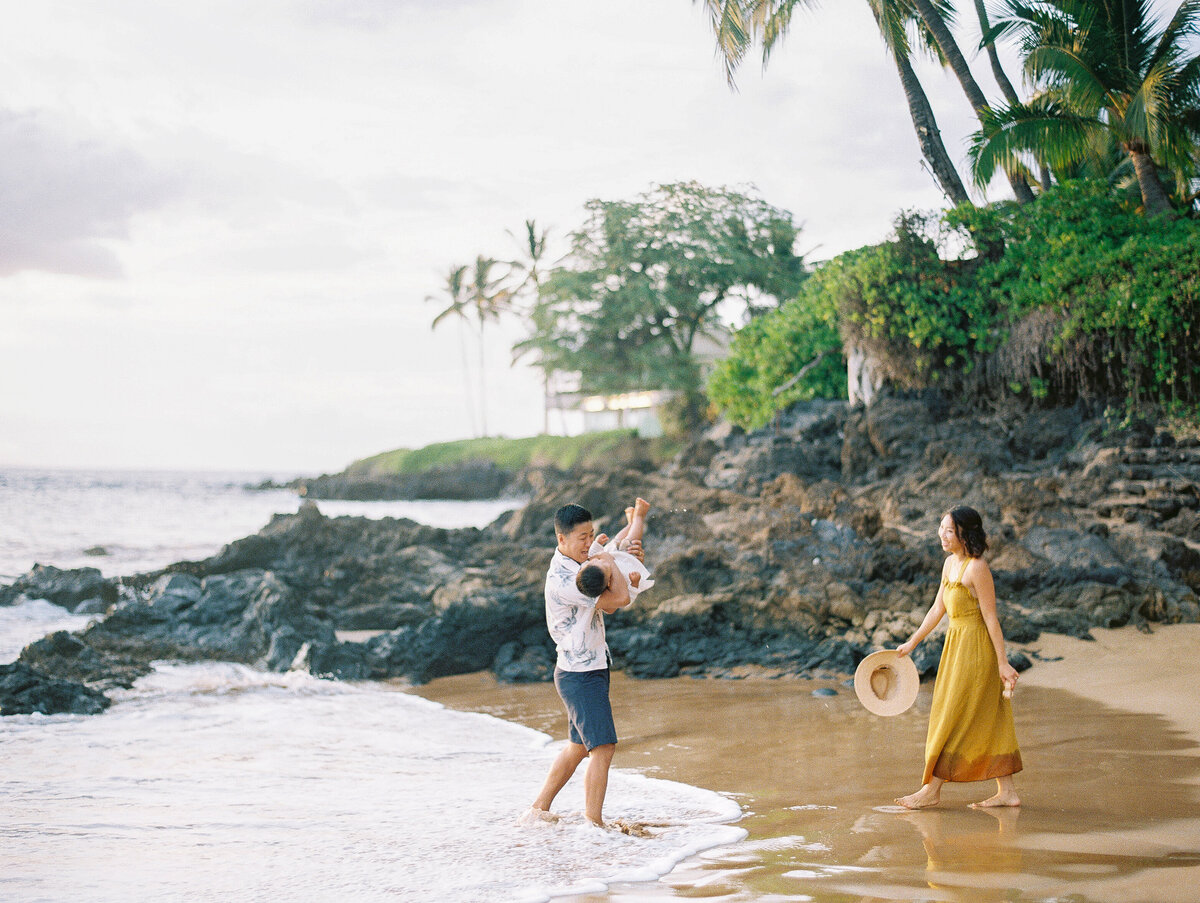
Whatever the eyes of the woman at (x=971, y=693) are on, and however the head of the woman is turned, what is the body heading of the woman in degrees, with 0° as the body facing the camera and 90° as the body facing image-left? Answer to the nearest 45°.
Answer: approximately 90°

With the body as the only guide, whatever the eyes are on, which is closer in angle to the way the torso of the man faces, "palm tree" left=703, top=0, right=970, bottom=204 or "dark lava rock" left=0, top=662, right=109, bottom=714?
the palm tree

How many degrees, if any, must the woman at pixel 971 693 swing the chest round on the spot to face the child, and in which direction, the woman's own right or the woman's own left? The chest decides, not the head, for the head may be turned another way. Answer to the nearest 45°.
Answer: approximately 45° to the woman's own left

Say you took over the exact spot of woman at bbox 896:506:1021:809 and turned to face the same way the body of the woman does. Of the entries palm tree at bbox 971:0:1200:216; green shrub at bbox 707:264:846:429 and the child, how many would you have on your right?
2

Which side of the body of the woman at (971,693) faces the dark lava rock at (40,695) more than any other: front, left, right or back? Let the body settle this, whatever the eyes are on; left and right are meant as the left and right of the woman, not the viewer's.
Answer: front

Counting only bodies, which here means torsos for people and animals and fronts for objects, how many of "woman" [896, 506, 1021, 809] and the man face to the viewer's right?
1

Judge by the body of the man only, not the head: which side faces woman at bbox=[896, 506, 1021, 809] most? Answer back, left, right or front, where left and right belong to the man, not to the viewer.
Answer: front

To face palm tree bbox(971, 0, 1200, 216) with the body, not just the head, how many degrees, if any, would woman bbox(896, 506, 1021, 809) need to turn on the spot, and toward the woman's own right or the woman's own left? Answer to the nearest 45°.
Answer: approximately 90° to the woman's own right

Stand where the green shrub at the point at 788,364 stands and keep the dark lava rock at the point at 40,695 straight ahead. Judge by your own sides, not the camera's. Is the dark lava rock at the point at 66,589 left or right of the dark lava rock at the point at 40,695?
right

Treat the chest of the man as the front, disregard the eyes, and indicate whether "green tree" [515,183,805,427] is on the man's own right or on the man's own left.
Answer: on the man's own left

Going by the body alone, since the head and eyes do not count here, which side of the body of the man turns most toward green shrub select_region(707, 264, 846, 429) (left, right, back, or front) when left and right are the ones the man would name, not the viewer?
left

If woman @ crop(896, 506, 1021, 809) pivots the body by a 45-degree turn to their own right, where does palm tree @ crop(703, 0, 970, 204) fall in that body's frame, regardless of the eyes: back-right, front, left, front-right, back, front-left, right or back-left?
front-right

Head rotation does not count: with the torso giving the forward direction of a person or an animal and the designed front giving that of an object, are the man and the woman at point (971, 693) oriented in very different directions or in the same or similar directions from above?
very different directions

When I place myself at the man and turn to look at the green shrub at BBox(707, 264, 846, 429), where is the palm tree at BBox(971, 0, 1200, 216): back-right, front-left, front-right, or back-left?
front-right

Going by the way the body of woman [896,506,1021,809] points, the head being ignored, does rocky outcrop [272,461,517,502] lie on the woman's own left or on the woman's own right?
on the woman's own right

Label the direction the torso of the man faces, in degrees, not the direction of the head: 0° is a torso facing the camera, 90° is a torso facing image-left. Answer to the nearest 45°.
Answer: approximately 270°
